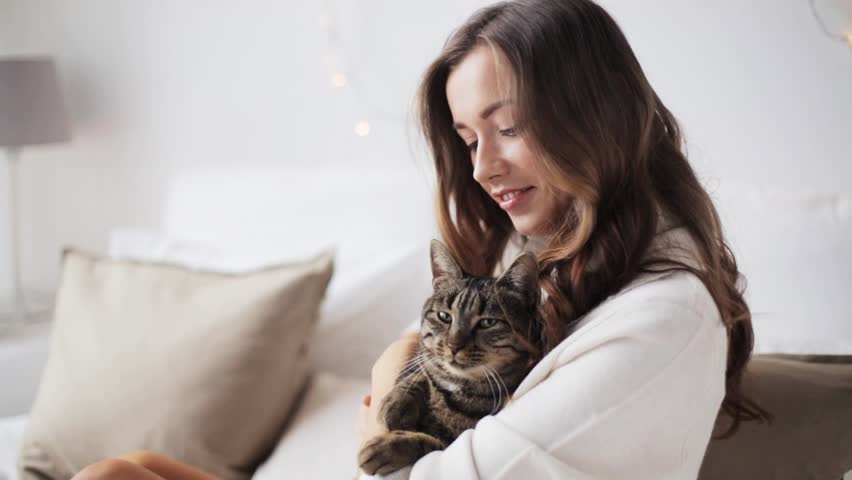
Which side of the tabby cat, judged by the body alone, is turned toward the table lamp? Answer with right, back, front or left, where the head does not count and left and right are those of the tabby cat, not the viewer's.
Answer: right

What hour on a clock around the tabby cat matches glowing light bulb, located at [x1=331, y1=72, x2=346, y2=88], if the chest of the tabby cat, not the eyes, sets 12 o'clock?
The glowing light bulb is roughly at 4 o'clock from the tabby cat.

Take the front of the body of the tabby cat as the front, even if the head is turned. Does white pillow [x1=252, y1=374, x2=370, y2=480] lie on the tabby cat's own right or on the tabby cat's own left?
on the tabby cat's own right

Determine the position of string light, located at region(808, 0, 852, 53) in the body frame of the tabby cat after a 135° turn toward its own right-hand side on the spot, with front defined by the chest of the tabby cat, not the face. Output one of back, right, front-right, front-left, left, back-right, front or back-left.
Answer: front-right

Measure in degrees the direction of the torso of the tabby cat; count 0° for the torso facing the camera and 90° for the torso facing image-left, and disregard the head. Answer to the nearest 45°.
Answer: approximately 45°

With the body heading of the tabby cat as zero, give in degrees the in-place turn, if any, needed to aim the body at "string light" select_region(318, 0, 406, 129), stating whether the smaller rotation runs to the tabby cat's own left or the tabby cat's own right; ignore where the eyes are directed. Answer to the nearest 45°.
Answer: approximately 135° to the tabby cat's own right

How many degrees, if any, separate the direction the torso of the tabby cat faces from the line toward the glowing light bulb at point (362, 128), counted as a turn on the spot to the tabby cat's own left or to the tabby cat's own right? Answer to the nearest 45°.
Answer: approximately 135° to the tabby cat's own right

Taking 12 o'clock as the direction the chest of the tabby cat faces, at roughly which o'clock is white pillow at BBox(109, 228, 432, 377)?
The white pillow is roughly at 4 o'clock from the tabby cat.

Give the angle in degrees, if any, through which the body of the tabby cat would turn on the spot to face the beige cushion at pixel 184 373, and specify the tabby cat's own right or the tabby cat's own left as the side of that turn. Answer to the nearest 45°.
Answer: approximately 90° to the tabby cat's own right

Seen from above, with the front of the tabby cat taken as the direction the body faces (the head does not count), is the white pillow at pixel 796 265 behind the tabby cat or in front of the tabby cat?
behind
